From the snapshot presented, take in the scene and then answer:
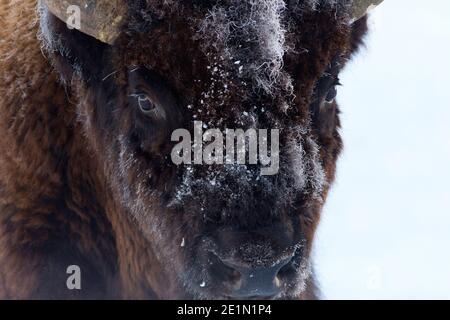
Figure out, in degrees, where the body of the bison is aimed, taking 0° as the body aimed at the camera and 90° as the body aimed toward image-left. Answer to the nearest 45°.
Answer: approximately 315°
